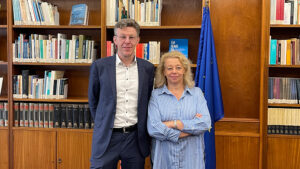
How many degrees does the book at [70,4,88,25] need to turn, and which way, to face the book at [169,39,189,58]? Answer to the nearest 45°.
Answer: approximately 90° to its left

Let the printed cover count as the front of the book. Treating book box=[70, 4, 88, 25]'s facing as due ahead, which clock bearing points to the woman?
The woman is roughly at 11 o'clock from the book.

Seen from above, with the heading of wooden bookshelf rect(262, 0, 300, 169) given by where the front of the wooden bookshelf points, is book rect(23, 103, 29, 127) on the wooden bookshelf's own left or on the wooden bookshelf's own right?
on the wooden bookshelf's own right

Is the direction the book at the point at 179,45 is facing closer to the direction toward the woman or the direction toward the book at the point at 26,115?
the woman

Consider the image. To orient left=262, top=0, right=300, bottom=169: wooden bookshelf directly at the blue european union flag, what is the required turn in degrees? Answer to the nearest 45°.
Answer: approximately 45° to its right

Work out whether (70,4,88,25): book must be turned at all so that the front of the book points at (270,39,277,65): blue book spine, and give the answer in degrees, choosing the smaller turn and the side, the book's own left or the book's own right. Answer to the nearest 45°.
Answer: approximately 90° to the book's own left

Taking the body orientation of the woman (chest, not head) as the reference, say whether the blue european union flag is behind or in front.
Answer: behind

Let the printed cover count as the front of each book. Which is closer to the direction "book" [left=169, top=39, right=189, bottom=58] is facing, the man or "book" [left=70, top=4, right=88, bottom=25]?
the man
